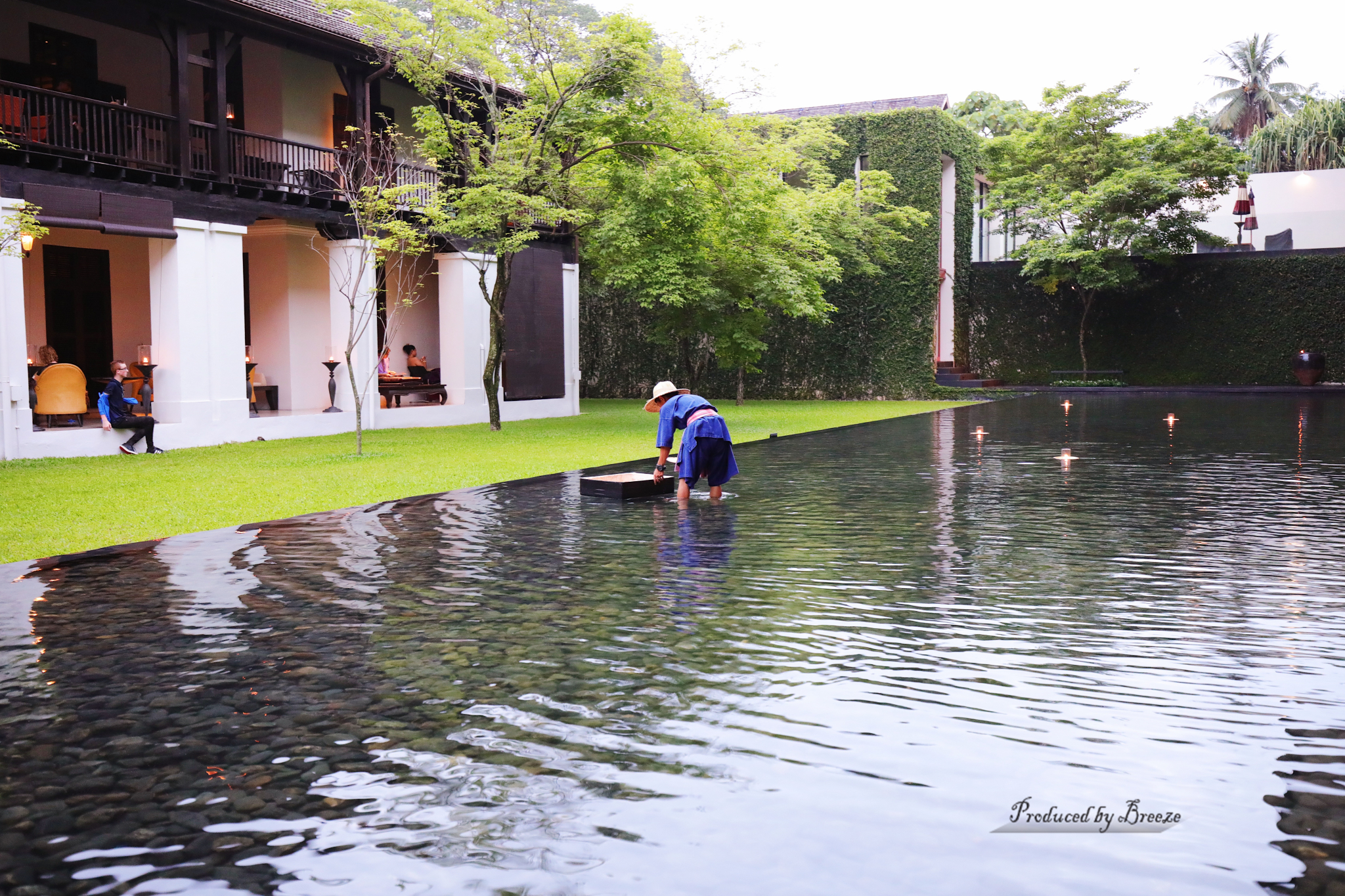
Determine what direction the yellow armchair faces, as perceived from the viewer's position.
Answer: facing away from the viewer

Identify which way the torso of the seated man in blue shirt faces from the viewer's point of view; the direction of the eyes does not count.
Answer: to the viewer's right

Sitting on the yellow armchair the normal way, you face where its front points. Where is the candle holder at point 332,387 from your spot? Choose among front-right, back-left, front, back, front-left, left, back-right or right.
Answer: front-right

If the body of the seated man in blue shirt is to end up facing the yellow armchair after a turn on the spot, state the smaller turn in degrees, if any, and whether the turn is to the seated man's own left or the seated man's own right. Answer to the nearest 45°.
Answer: approximately 180°

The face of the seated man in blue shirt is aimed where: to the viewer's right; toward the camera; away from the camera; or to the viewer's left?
to the viewer's right

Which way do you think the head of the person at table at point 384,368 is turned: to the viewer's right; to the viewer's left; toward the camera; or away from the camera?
to the viewer's right

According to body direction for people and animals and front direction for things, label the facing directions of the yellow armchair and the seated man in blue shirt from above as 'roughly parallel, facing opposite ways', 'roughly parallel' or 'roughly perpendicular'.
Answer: roughly perpendicular

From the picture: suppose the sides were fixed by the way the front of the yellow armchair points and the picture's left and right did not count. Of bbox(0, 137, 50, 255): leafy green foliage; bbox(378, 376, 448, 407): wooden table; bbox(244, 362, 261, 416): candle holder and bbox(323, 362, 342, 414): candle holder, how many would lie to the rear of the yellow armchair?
1

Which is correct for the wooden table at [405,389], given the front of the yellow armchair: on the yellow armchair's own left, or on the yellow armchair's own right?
on the yellow armchair's own right

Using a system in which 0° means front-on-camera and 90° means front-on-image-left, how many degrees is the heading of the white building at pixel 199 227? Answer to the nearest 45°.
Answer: approximately 315°

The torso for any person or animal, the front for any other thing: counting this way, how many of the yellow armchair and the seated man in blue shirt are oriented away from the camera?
1
